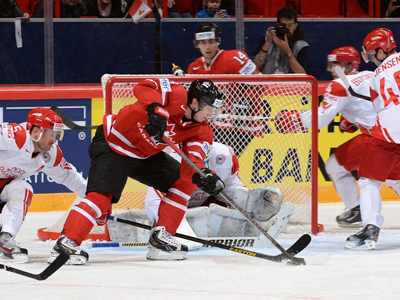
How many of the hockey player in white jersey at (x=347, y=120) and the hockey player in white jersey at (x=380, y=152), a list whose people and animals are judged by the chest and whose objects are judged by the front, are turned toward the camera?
0

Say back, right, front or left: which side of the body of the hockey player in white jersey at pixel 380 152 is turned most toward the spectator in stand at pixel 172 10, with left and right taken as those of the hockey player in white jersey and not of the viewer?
front

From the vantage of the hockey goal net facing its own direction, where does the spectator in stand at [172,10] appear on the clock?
The spectator in stand is roughly at 5 o'clock from the hockey goal net.

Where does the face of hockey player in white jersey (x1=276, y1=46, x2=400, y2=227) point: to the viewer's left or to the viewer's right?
to the viewer's left

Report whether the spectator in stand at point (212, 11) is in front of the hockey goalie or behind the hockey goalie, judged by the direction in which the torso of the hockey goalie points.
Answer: behind

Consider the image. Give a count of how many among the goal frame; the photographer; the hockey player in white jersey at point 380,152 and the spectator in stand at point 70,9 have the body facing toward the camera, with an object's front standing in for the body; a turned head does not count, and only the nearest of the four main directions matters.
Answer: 3

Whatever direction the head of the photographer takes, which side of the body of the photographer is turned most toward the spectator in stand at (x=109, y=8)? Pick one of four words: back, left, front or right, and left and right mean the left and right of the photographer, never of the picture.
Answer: right

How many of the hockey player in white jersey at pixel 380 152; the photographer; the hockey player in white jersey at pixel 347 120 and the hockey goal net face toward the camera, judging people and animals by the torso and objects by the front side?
2

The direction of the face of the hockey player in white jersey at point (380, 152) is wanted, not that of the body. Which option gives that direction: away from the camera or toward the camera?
away from the camera
